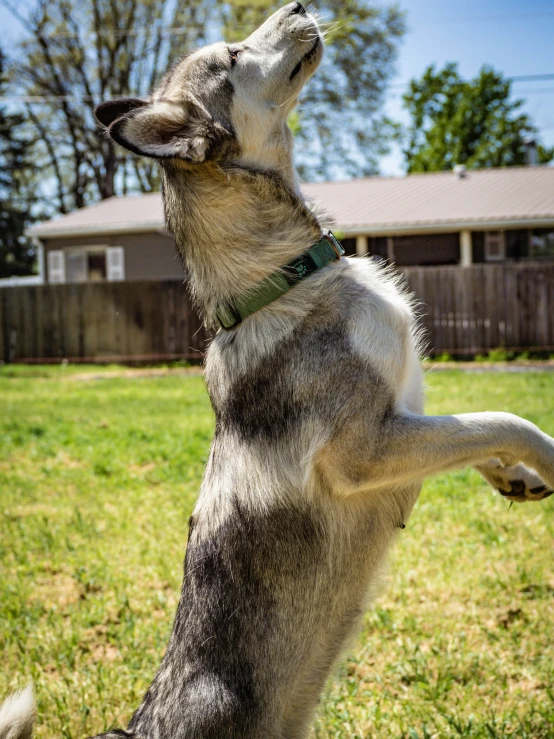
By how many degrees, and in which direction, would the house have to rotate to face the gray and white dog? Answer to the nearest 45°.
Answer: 0° — it already faces it

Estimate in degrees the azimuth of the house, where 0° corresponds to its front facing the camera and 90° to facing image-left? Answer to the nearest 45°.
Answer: approximately 0°

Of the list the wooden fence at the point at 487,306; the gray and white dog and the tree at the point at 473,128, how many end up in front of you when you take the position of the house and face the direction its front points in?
2

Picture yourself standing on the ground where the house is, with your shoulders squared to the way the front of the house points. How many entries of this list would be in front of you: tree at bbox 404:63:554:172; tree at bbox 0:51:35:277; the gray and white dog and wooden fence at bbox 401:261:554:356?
2

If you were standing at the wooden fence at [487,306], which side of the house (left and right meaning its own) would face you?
front

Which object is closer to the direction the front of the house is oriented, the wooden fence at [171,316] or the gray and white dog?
the gray and white dog

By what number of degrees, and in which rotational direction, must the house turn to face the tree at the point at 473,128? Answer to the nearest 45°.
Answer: approximately 180°

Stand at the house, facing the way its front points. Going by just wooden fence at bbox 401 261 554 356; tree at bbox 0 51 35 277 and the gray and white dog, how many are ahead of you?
2

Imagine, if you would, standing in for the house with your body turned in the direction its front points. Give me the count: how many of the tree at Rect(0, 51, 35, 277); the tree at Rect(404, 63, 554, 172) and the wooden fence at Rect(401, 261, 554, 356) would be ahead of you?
1
